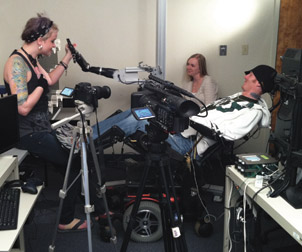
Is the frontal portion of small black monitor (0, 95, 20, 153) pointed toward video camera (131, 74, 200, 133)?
yes

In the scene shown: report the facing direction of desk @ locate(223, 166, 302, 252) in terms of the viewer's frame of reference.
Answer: facing the viewer and to the left of the viewer

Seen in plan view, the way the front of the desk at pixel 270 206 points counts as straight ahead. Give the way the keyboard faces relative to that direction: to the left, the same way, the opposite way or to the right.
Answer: the opposite way

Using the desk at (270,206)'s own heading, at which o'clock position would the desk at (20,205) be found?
the desk at (20,205) is roughly at 1 o'clock from the desk at (270,206).

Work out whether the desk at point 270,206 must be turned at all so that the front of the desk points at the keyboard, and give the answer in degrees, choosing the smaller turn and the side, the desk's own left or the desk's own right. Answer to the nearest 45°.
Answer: approximately 45° to the desk's own right

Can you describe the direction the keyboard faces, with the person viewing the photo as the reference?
facing to the right of the viewer

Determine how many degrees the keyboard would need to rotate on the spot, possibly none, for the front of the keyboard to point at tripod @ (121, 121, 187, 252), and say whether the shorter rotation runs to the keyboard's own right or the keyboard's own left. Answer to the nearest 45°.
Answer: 0° — it already faces it

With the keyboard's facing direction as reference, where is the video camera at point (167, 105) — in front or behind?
in front
